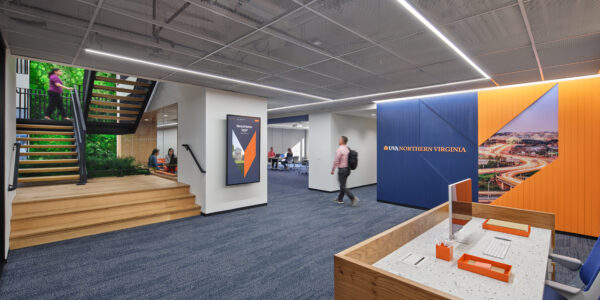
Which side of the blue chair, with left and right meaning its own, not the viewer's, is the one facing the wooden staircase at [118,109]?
front

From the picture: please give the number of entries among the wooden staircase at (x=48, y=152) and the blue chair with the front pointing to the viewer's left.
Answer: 1

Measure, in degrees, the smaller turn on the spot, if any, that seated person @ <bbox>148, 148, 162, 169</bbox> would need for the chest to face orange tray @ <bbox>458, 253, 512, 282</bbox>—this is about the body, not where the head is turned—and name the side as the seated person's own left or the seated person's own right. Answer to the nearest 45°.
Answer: approximately 90° to the seated person's own right

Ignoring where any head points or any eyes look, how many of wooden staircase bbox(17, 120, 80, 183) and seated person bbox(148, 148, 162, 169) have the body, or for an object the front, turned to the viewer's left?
0

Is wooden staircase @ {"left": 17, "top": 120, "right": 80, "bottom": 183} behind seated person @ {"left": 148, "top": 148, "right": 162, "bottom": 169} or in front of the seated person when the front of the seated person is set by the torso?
behind

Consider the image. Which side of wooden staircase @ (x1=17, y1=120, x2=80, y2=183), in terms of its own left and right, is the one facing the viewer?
front

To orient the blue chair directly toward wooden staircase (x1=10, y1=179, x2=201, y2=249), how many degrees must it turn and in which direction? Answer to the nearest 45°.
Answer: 0° — it already faces it

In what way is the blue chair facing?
to the viewer's left

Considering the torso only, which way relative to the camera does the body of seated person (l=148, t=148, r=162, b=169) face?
to the viewer's right
